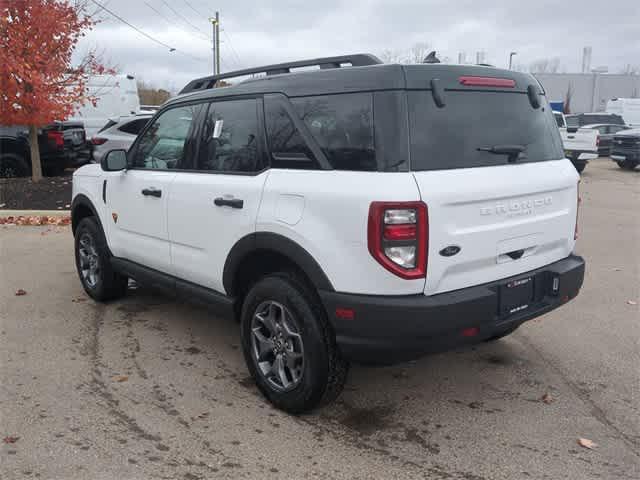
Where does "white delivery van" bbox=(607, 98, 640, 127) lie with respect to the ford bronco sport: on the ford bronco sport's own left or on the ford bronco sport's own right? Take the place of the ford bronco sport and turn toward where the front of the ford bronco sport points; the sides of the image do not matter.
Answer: on the ford bronco sport's own right

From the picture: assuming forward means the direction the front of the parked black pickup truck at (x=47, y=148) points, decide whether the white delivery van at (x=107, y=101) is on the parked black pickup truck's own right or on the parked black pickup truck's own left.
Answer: on the parked black pickup truck's own right

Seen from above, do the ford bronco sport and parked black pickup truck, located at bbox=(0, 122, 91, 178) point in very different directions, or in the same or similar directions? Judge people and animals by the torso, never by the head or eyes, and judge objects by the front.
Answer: same or similar directions

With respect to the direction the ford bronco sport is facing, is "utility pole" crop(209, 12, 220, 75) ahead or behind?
ahead

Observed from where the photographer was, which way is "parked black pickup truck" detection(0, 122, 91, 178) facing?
facing away from the viewer and to the left of the viewer

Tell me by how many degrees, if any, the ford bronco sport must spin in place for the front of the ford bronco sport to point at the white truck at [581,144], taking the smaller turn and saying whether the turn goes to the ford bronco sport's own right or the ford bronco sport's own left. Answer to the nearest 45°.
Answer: approximately 90° to the ford bronco sport's own right

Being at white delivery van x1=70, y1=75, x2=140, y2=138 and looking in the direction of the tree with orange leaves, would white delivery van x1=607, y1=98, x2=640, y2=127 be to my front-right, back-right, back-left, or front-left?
back-left

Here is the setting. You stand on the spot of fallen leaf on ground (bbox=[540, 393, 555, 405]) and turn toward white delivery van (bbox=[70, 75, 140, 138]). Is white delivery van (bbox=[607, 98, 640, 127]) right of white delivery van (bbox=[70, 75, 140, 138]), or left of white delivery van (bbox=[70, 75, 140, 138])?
right

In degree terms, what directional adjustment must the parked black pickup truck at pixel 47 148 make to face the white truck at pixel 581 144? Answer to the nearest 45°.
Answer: approximately 135° to its right

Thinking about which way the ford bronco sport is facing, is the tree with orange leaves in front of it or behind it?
in front

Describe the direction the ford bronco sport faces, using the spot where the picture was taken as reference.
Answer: facing away from the viewer and to the left of the viewer

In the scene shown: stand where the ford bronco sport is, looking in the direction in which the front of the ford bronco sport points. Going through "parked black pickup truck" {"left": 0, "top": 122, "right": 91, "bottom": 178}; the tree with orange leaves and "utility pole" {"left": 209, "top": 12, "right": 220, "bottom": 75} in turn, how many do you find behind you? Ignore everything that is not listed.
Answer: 0

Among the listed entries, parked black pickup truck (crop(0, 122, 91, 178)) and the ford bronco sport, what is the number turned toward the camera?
0

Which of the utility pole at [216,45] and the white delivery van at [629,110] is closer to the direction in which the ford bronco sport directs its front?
the utility pole
